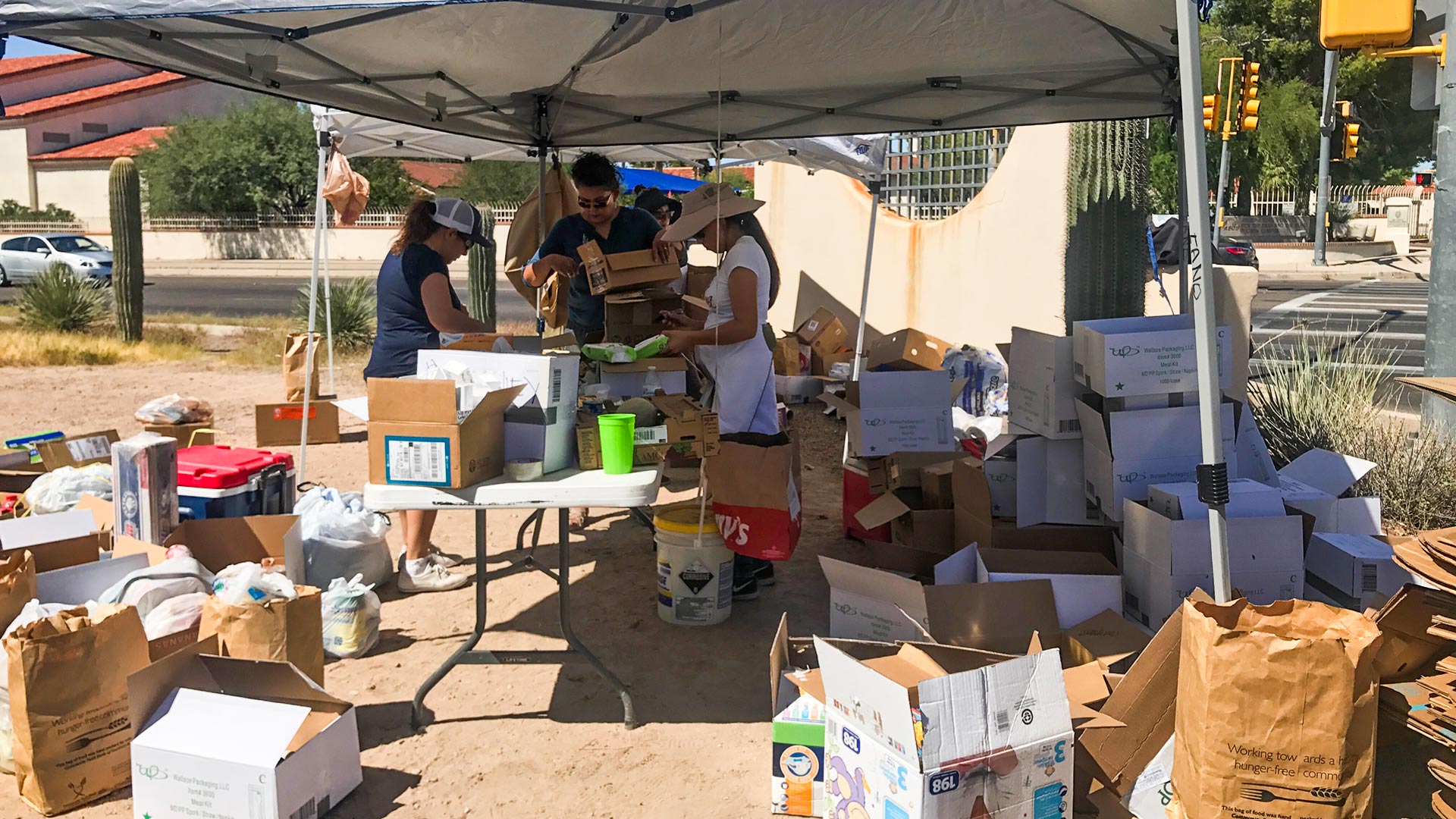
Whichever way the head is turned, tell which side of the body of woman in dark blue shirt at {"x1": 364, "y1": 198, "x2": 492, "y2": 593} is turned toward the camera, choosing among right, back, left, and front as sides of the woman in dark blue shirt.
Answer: right

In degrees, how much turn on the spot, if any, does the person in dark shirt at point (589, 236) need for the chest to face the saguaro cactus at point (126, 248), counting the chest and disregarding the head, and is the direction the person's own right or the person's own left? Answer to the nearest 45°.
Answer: approximately 135° to the person's own right

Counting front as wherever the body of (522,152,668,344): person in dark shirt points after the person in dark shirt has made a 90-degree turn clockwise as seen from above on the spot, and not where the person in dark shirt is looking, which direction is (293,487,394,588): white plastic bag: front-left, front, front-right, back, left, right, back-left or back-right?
front-left

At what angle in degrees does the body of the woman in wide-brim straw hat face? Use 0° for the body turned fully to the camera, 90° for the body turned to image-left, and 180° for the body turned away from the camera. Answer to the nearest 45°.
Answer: approximately 90°

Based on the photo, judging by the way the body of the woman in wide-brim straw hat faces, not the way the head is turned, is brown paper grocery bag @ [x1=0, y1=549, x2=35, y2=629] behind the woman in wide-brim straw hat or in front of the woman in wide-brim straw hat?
in front

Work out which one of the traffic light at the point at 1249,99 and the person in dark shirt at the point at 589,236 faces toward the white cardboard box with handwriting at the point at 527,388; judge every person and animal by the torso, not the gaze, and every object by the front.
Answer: the person in dark shirt

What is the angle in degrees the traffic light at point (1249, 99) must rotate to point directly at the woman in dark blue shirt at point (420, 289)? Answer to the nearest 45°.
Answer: approximately 90° to its right

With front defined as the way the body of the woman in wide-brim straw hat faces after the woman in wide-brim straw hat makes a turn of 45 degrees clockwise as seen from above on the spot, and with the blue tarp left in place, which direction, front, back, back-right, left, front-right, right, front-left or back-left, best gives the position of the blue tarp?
front-right

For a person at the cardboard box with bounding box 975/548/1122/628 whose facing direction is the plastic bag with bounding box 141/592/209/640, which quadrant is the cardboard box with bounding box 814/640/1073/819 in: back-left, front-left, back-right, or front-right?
front-left
